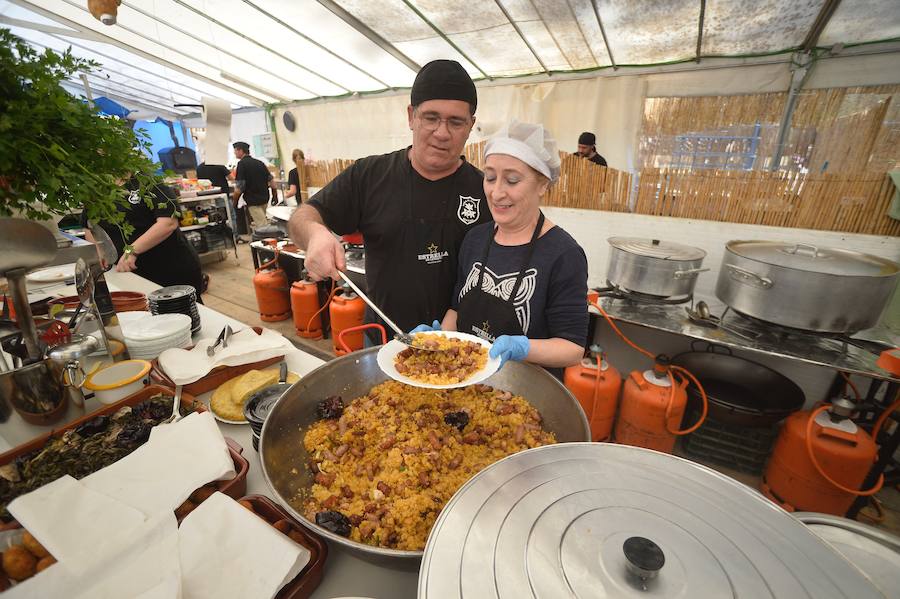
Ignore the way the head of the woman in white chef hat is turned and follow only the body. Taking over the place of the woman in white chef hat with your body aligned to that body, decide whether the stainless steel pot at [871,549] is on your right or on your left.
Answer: on your left

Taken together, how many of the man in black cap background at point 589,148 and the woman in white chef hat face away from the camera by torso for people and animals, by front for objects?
0

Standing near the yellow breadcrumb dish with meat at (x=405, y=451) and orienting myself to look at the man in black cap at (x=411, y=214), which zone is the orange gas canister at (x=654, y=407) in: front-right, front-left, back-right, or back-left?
front-right

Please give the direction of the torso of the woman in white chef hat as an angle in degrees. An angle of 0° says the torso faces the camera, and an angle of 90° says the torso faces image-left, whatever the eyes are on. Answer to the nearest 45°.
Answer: approximately 45°

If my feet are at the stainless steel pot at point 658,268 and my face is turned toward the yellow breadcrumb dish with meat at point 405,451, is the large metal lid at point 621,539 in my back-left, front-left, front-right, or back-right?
front-left

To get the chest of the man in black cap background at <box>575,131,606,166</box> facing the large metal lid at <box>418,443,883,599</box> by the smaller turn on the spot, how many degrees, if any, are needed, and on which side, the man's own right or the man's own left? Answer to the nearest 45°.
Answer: approximately 45° to the man's own left

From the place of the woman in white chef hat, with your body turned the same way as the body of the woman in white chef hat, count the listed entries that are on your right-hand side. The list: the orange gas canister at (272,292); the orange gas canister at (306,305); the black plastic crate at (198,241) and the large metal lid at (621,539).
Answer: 3

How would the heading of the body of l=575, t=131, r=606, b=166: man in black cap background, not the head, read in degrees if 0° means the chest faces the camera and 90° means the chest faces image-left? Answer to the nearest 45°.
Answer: approximately 45°

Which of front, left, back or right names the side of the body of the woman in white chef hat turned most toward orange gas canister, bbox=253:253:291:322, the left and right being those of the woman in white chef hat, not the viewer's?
right

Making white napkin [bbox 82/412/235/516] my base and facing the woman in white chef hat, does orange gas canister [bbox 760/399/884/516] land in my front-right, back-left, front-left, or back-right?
front-right

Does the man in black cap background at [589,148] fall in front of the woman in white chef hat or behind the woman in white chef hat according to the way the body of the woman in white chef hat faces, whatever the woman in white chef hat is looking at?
behind

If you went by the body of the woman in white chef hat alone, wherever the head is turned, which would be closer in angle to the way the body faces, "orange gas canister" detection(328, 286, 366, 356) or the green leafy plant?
the green leafy plant

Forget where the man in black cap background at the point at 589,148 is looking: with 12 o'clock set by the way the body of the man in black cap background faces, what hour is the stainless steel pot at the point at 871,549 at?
The stainless steel pot is roughly at 10 o'clock from the man in black cap background.

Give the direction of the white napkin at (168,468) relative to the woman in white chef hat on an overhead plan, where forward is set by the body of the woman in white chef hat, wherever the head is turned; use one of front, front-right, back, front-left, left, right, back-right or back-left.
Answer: front

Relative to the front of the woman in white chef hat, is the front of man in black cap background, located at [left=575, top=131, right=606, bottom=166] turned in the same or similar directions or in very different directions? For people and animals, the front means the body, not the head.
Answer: same or similar directions

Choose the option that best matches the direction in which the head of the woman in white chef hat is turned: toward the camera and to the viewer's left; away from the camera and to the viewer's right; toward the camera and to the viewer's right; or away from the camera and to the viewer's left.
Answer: toward the camera and to the viewer's left
